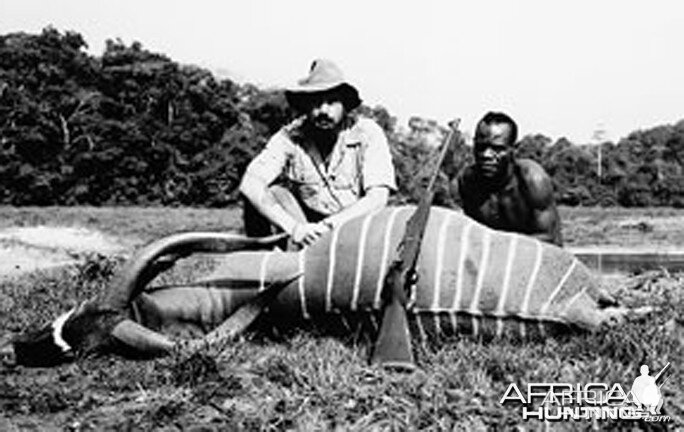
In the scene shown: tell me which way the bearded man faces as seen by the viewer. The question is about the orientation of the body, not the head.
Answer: toward the camera

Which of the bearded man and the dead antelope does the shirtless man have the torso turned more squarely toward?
the dead antelope

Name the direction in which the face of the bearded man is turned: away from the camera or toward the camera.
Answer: toward the camera

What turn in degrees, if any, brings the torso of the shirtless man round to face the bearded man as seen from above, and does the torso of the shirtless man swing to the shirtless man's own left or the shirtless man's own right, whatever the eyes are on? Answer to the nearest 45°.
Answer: approximately 45° to the shirtless man's own right

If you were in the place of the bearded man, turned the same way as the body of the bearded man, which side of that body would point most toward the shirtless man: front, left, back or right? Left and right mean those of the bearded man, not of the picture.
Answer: left

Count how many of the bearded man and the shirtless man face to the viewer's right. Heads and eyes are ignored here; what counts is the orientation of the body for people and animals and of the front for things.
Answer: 0

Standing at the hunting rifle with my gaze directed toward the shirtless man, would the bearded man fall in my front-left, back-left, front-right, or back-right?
front-left

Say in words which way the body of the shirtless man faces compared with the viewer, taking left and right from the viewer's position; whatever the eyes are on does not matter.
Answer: facing the viewer and to the left of the viewer

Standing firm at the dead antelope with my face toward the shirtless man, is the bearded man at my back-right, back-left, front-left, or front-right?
front-left

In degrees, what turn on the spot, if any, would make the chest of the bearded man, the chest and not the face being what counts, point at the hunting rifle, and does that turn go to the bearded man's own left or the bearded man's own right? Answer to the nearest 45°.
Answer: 0° — they already face it

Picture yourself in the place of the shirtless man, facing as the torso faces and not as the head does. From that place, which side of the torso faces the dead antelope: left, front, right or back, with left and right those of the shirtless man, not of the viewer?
front

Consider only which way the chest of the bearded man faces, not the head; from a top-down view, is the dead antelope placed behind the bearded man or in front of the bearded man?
in front
